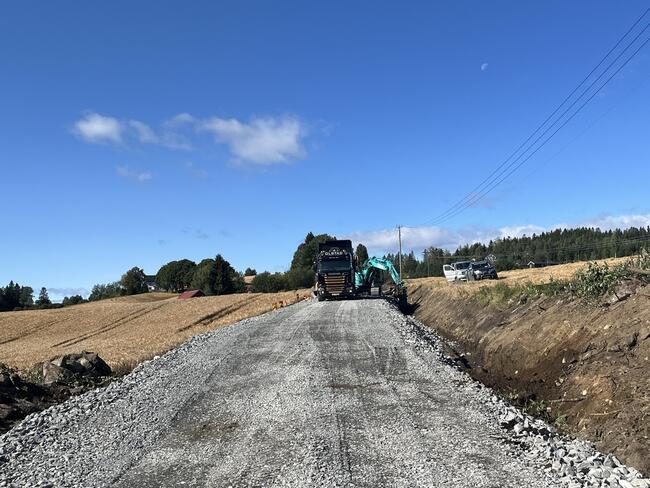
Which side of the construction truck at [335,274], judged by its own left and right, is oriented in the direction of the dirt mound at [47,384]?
front

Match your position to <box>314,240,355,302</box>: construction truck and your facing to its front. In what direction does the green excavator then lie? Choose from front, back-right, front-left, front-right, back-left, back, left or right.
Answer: back-left

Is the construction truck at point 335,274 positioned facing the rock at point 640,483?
yes

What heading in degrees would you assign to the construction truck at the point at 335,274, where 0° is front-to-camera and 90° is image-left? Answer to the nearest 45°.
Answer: approximately 0°
